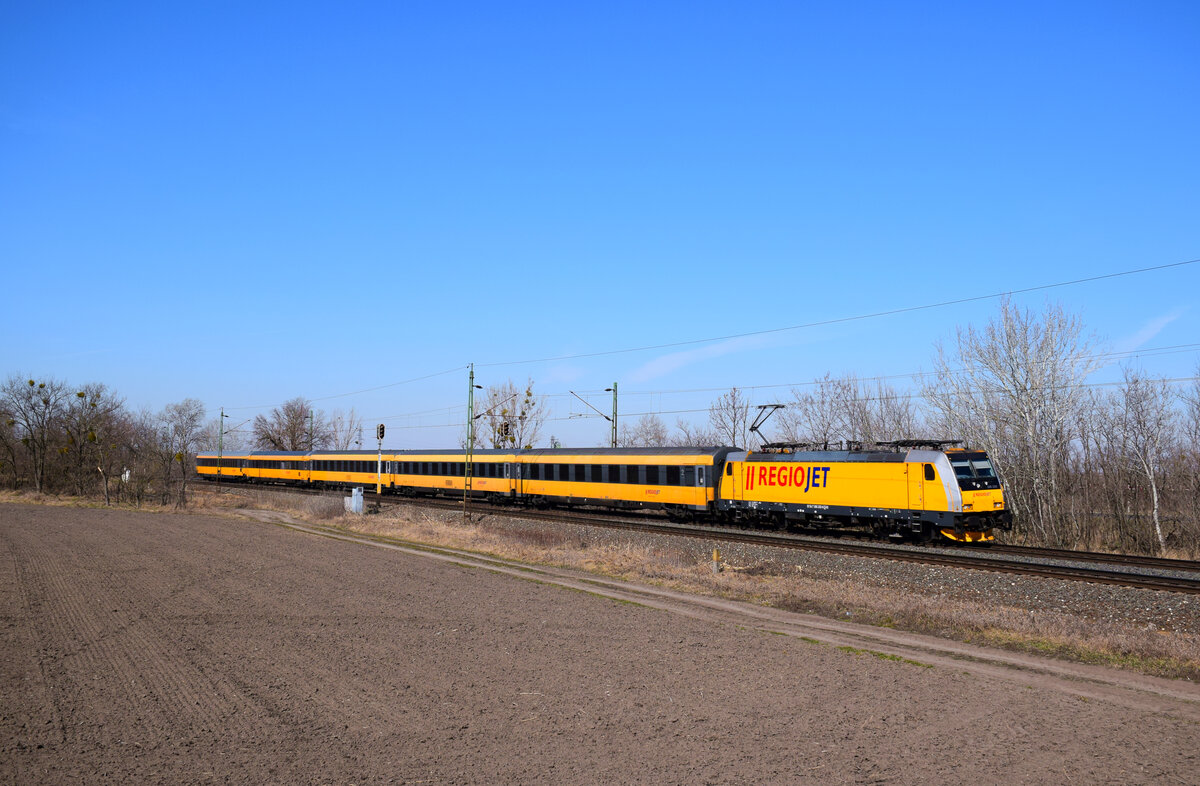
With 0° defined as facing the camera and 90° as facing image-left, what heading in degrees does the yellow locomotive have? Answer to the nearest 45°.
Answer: approximately 315°
